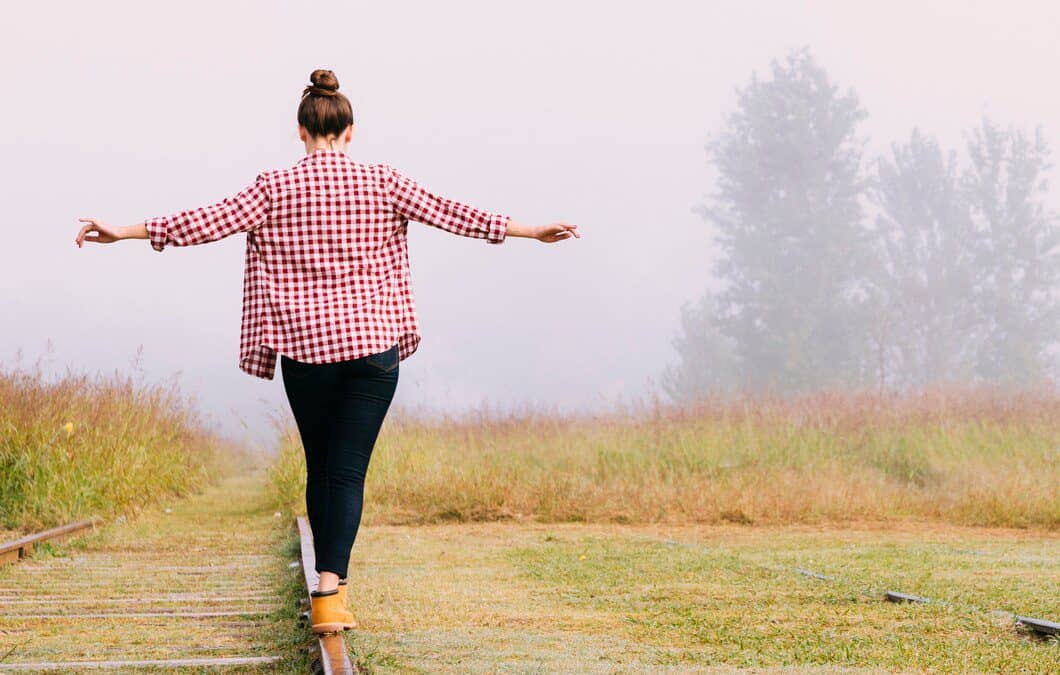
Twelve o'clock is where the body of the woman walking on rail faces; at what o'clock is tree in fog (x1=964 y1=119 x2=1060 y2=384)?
The tree in fog is roughly at 1 o'clock from the woman walking on rail.

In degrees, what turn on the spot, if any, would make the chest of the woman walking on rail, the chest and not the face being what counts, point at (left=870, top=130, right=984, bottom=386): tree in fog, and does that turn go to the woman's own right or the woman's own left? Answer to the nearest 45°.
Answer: approximately 45° to the woman's own right

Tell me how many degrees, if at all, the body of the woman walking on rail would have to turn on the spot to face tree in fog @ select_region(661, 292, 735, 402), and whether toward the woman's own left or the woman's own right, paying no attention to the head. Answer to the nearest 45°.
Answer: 0° — they already face it

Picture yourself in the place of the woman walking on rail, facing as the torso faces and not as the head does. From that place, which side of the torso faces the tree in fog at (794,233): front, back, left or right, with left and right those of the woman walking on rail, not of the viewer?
front

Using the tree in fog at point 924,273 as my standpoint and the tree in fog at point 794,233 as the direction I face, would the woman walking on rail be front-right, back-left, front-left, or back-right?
front-left

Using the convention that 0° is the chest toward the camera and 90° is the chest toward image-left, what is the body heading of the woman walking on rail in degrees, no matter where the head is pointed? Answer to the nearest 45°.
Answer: approximately 180°

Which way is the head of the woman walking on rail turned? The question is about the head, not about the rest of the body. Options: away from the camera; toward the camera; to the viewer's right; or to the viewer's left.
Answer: away from the camera

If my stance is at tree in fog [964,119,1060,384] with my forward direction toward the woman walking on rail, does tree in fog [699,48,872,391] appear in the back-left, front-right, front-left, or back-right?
front-right
